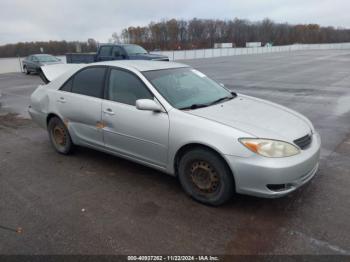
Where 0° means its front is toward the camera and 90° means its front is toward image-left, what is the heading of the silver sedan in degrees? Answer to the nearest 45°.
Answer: approximately 315°

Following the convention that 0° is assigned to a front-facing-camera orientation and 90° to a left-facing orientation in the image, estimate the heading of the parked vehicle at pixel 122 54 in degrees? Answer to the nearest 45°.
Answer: approximately 315°

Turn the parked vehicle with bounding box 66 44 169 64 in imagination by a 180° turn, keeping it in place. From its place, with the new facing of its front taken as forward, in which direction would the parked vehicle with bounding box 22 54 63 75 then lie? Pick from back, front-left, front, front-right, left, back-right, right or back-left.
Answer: front

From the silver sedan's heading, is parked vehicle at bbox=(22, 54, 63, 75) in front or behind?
behind
